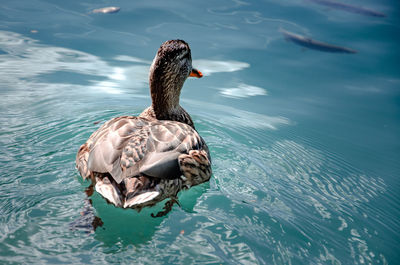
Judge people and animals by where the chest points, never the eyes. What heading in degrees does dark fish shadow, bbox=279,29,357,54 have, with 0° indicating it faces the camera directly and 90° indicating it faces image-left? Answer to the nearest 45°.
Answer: approximately 90°
